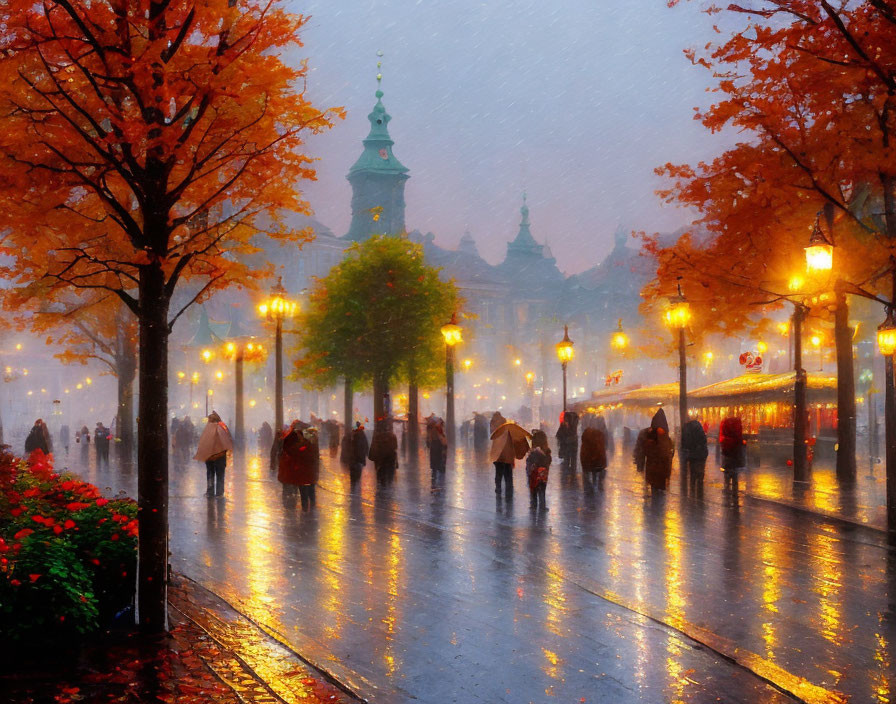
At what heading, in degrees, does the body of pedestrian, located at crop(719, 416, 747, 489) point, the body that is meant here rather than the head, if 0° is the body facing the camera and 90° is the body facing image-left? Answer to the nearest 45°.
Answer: approximately 180°

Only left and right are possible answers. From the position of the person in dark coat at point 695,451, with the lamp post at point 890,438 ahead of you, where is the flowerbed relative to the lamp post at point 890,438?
right

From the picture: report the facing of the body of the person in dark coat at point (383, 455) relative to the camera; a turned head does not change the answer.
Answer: away from the camera

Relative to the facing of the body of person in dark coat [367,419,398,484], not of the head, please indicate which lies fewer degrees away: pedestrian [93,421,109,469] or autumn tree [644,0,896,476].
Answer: the pedestrian

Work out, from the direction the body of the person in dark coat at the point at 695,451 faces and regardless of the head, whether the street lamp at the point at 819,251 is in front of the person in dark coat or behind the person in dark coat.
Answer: behind

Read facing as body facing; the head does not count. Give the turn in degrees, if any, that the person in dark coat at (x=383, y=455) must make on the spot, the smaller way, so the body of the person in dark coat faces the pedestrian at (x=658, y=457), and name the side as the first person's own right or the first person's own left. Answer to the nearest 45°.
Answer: approximately 90° to the first person's own right

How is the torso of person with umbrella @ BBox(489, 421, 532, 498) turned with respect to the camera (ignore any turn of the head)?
away from the camera

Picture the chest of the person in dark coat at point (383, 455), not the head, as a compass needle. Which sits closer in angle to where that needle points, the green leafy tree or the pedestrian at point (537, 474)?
the green leafy tree

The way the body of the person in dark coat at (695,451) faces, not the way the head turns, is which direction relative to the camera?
away from the camera

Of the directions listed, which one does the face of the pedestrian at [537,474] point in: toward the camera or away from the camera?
away from the camera
